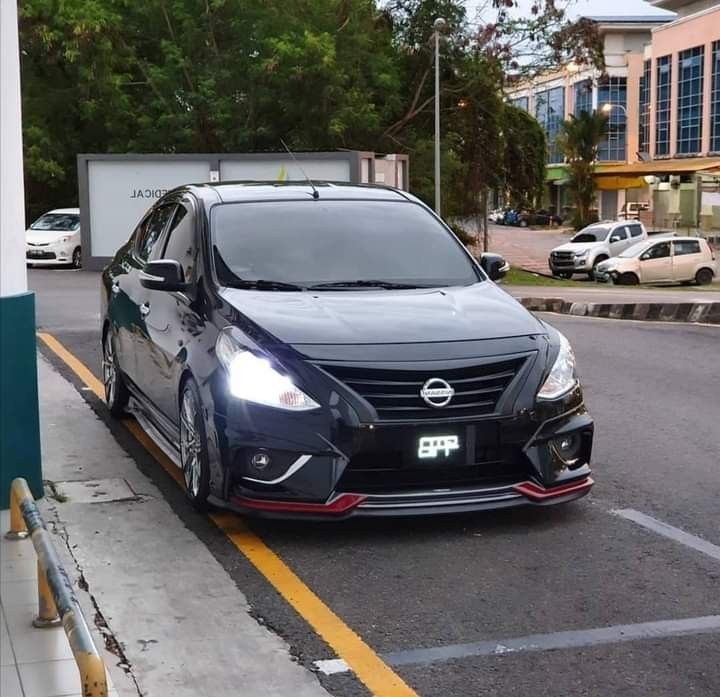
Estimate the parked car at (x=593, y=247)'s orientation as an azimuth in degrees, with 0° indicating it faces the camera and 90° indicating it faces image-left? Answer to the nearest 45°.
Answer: approximately 45°

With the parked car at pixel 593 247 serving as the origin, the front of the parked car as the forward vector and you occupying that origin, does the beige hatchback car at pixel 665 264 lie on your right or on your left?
on your left

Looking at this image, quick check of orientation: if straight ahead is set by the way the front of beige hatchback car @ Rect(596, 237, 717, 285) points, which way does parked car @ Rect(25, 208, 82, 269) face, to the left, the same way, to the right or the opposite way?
to the left

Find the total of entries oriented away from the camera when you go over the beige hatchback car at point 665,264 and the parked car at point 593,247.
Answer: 0

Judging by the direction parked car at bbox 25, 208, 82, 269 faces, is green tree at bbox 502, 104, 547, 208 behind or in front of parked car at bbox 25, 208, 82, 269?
behind

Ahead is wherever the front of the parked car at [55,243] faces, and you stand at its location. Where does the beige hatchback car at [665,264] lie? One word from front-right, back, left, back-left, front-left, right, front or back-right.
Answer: back-left

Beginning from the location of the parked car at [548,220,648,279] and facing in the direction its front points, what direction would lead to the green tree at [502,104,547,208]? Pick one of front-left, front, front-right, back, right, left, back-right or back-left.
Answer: right

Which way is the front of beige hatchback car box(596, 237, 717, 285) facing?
to the viewer's left

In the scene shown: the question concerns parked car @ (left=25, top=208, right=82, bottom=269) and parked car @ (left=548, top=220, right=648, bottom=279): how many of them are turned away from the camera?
0

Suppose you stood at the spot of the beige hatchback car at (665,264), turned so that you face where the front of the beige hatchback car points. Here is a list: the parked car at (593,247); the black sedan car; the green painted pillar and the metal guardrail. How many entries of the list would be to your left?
3
